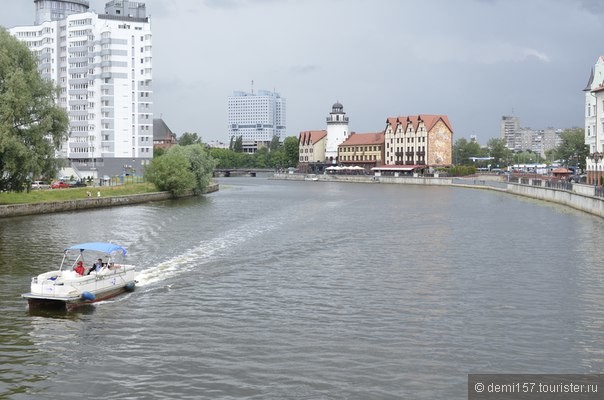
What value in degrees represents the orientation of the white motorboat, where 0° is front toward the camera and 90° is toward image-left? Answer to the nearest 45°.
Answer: approximately 45°
